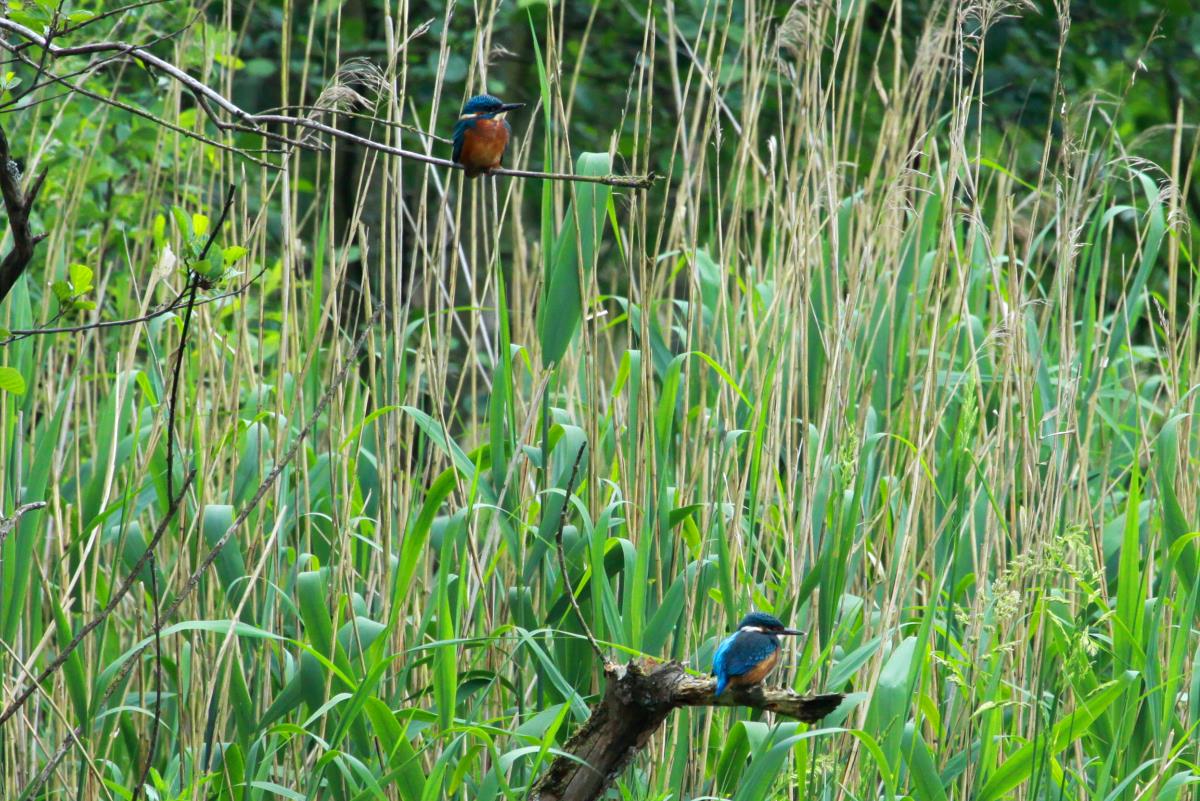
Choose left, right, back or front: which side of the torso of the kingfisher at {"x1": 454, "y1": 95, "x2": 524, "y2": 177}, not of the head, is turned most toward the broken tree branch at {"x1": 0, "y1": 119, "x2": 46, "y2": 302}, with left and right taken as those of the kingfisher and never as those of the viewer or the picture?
right

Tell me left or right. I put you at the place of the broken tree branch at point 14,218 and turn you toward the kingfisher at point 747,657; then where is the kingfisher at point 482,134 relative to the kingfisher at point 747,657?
left

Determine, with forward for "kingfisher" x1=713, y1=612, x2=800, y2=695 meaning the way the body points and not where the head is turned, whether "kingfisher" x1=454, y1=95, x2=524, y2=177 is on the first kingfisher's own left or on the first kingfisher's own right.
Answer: on the first kingfisher's own left

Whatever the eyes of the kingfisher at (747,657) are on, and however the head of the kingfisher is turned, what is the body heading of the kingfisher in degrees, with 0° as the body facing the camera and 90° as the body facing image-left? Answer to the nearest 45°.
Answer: approximately 270°

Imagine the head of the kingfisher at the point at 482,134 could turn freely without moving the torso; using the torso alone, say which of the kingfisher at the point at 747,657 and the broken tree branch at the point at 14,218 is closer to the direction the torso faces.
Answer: the kingfisher

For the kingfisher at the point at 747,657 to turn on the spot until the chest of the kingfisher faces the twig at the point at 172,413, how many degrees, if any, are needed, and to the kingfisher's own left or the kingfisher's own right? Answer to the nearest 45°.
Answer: approximately 180°

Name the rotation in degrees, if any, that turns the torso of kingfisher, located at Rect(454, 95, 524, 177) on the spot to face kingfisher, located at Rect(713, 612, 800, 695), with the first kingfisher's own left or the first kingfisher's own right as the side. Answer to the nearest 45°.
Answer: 0° — it already faces it

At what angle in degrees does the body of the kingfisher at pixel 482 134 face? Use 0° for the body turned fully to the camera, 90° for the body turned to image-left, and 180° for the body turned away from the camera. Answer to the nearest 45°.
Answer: approximately 315°
